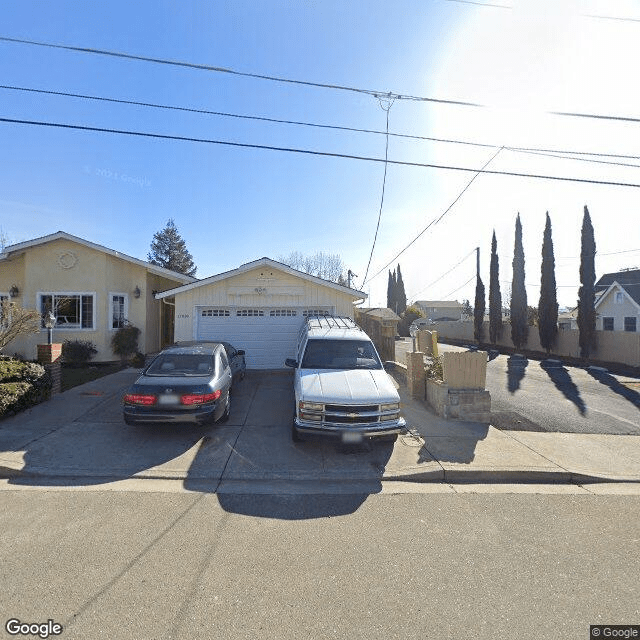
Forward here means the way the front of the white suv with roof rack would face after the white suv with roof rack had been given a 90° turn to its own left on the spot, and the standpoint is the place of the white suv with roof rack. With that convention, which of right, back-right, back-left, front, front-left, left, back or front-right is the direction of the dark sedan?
back

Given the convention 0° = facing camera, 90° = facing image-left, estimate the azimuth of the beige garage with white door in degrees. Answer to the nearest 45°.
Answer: approximately 0°

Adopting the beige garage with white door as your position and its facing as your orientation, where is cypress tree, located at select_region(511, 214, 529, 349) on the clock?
The cypress tree is roughly at 8 o'clock from the beige garage with white door.

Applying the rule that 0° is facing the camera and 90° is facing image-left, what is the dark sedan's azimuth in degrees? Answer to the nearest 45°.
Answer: approximately 180°

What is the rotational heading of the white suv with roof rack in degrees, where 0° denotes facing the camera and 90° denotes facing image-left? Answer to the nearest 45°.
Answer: approximately 0°

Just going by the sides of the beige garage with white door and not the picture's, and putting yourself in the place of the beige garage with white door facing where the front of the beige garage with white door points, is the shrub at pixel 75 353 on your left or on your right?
on your right

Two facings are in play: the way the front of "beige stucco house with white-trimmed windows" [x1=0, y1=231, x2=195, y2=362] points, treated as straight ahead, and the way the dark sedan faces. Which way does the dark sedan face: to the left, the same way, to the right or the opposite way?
the opposite way

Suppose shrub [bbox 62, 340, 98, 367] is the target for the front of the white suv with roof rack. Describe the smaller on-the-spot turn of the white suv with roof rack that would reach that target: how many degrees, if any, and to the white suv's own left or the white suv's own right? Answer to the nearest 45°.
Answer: approximately 135° to the white suv's own right

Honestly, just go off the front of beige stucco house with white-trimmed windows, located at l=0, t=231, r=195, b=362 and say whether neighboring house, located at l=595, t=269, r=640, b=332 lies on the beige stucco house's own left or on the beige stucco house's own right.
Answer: on the beige stucco house's own left

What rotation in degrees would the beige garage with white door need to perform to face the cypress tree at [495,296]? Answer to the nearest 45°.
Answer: approximately 135° to its left

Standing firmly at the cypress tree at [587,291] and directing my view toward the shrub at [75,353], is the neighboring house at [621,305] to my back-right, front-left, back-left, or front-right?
back-right

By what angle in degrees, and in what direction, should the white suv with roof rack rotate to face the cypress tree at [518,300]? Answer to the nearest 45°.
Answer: approximately 135° to its left

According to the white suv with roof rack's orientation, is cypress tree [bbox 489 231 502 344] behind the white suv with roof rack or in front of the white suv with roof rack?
behind
